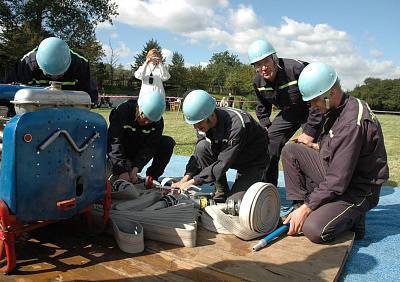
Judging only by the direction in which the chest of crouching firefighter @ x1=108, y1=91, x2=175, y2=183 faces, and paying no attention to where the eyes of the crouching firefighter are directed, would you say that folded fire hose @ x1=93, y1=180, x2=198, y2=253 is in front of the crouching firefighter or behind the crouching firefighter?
in front

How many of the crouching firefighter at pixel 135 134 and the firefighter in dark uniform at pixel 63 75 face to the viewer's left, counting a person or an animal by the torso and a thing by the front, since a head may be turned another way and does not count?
0

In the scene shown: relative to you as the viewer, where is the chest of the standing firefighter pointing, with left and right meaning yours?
facing the viewer and to the left of the viewer

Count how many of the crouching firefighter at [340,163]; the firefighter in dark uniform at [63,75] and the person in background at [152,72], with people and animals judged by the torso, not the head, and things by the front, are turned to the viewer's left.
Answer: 1

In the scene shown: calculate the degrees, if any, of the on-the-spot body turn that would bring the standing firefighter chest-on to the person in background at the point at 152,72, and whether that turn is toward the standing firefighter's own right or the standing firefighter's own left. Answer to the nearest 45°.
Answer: approximately 90° to the standing firefighter's own right

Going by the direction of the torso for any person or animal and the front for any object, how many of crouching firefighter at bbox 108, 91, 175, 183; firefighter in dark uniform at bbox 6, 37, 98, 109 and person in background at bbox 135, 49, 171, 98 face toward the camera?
3

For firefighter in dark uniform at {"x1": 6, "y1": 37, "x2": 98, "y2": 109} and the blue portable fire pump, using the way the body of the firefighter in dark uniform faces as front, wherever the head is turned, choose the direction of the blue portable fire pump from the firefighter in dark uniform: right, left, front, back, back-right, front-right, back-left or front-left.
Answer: front

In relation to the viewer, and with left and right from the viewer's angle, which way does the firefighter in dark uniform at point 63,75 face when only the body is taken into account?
facing the viewer

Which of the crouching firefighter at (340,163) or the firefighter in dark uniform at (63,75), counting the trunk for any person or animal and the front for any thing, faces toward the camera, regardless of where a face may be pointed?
the firefighter in dark uniform

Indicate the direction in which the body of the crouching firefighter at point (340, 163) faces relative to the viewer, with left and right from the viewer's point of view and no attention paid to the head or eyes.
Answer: facing to the left of the viewer

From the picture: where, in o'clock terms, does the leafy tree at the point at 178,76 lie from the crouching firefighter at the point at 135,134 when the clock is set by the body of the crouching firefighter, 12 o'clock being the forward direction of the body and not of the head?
The leafy tree is roughly at 6 o'clock from the crouching firefighter.

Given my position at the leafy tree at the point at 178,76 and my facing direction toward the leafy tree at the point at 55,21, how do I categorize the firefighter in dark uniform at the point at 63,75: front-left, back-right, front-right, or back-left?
front-left

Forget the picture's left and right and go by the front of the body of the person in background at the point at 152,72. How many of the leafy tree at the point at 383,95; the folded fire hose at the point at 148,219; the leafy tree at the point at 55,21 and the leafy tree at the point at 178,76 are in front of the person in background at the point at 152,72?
1

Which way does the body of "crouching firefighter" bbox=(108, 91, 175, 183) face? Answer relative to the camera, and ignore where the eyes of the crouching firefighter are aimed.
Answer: toward the camera

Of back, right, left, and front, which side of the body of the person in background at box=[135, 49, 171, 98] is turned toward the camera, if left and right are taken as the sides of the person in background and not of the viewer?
front
